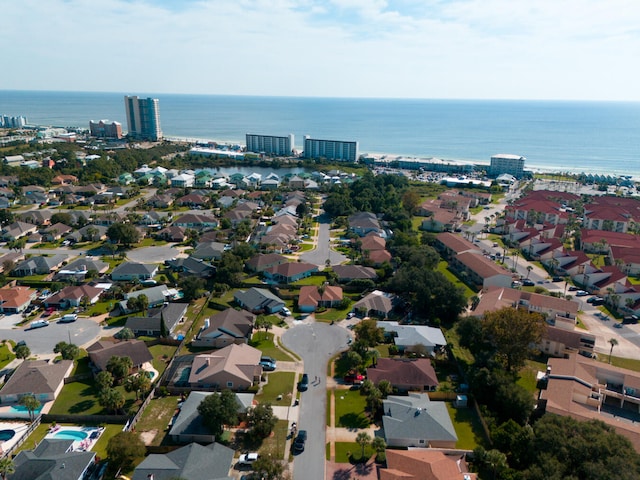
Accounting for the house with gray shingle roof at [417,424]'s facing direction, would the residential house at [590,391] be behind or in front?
behind

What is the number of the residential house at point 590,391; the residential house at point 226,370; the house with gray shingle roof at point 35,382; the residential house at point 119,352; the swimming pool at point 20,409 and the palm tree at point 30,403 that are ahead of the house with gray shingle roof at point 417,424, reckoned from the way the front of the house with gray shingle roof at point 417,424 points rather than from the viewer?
5

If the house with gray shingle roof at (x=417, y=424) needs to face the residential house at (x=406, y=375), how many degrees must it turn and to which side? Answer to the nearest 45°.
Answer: approximately 90° to its right

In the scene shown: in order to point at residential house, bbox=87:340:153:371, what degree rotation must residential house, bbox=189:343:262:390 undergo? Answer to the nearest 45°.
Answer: approximately 135° to its left

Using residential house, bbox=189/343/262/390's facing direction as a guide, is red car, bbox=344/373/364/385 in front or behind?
in front

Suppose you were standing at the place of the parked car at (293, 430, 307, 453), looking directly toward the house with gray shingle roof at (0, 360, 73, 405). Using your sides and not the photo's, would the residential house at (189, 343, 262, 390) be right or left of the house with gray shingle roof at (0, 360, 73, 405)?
right

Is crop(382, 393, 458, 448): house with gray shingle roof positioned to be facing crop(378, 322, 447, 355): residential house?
no

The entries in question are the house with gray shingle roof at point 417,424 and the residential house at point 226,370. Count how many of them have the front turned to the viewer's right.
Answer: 1

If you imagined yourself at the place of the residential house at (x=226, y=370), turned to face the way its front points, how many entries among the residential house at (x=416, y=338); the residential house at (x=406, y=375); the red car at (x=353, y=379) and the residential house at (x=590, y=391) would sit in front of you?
4

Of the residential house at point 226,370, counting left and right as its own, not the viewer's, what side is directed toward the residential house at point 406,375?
front

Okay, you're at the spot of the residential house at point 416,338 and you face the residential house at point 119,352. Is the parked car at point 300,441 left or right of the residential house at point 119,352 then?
left

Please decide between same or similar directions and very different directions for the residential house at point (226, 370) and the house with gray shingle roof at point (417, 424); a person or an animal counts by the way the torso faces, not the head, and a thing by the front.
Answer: very different directions

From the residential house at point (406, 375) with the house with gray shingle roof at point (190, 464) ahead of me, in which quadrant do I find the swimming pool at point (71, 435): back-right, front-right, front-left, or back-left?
front-right

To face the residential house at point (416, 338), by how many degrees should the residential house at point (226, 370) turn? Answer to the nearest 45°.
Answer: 0° — it already faces it

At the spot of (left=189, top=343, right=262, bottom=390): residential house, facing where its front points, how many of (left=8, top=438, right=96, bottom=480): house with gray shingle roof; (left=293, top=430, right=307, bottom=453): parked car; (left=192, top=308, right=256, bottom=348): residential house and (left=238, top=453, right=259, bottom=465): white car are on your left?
1

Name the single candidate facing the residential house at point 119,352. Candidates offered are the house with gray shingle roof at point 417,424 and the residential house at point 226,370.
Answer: the house with gray shingle roof

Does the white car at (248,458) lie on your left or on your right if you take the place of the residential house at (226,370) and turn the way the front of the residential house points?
on your right

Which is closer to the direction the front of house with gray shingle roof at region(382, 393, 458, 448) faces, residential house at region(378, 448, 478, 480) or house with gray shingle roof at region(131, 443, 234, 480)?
the house with gray shingle roof

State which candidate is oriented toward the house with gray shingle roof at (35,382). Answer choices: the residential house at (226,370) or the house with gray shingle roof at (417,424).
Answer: the house with gray shingle roof at (417,424)

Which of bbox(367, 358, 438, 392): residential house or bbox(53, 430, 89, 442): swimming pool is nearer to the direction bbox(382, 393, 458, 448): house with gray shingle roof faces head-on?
the swimming pool

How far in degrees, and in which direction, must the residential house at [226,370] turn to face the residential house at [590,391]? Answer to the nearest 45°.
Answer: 0° — it already faces it

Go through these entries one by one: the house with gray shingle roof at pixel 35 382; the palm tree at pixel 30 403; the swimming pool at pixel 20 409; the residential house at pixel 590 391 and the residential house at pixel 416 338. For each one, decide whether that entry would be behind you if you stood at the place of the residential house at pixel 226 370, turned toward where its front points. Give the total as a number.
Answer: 3

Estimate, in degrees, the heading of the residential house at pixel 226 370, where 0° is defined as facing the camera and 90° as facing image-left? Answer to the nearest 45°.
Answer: approximately 270°

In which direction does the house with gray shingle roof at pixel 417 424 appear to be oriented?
to the viewer's left
